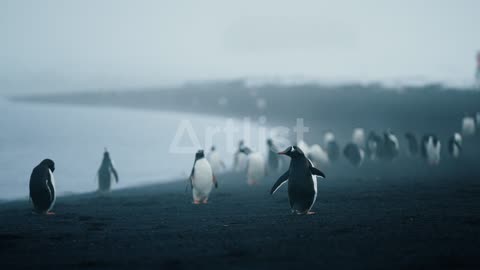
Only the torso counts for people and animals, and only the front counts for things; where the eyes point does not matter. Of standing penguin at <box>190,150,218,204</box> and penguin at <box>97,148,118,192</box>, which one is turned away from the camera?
the penguin

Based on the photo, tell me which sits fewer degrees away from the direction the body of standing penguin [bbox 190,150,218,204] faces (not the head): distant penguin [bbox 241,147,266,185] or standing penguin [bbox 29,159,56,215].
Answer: the standing penguin

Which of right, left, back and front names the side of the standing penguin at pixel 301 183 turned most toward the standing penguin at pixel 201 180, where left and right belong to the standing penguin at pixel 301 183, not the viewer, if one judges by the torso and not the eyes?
left

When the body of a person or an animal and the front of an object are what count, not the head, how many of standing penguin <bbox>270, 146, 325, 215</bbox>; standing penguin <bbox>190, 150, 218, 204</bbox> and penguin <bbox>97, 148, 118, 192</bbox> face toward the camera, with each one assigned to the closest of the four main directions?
1

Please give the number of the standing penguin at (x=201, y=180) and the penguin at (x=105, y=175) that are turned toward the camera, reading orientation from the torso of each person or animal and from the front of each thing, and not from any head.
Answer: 1

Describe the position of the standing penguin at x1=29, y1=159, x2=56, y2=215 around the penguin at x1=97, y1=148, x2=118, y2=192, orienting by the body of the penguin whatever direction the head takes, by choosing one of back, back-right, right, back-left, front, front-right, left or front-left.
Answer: back

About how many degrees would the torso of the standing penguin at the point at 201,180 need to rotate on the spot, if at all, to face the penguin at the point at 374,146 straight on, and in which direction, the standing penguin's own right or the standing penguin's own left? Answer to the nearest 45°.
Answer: approximately 135° to the standing penguin's own left

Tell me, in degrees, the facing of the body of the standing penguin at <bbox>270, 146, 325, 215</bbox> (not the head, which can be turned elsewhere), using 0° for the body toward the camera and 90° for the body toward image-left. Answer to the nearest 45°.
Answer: approximately 225°

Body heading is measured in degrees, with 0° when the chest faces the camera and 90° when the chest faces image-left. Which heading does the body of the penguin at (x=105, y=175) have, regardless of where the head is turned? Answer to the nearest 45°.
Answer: approximately 180°

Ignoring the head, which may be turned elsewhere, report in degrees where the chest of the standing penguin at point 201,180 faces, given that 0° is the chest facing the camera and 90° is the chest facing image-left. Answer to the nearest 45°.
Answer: approximately 0°

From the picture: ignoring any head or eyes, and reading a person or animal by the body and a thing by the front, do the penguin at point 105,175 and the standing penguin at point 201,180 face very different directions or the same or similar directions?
very different directions
